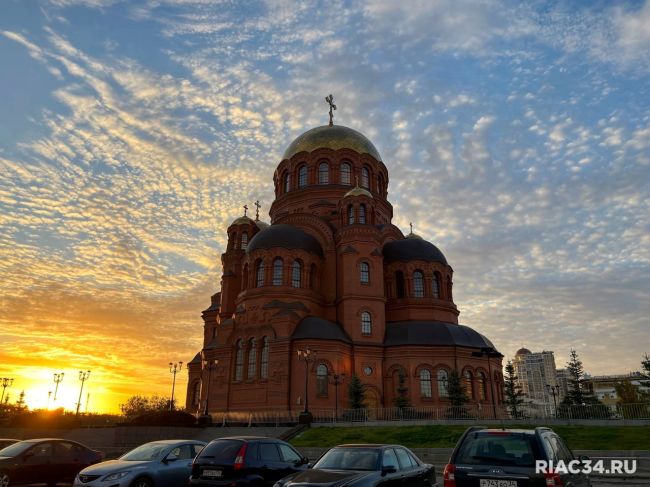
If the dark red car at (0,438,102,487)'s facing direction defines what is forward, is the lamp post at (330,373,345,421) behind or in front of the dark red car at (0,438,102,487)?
behind

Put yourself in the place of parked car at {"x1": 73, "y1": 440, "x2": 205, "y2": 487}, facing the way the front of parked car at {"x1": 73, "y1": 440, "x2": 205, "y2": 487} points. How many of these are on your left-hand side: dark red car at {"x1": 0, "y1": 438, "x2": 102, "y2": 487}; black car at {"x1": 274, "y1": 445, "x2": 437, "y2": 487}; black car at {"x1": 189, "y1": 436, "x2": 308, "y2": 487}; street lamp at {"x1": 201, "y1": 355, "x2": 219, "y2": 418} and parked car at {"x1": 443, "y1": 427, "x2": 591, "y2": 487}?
3

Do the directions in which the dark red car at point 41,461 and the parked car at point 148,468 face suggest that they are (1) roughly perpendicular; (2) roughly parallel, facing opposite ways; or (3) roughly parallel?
roughly parallel

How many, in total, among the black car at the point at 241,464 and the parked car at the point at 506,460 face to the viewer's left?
0

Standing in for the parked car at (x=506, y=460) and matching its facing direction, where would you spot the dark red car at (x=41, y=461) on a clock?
The dark red car is roughly at 8 o'clock from the parked car.

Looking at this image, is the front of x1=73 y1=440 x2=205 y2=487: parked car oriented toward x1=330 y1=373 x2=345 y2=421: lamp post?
no

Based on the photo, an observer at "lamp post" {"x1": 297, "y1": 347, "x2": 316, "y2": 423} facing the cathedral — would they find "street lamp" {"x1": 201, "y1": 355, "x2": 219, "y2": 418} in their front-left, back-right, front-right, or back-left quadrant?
front-left

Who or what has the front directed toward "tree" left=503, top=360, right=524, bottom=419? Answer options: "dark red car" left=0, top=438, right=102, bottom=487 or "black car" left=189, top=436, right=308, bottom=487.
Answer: "black car" left=189, top=436, right=308, bottom=487

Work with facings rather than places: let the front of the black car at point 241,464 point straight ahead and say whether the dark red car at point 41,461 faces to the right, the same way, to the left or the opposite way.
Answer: the opposite way

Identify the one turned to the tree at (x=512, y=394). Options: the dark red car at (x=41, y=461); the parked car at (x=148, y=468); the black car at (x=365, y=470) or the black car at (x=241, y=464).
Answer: the black car at (x=241, y=464)

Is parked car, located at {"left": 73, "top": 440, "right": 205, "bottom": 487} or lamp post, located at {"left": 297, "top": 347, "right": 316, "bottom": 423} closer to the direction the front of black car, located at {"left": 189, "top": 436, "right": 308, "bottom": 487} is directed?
the lamp post

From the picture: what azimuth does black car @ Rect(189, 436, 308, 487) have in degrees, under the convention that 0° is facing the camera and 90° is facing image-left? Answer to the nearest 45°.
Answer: approximately 225°

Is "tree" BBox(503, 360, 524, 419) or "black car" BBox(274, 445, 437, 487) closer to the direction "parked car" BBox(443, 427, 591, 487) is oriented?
the tree

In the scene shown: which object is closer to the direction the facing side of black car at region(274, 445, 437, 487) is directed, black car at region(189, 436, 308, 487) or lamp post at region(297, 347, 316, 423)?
the black car

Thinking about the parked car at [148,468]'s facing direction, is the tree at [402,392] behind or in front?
behind

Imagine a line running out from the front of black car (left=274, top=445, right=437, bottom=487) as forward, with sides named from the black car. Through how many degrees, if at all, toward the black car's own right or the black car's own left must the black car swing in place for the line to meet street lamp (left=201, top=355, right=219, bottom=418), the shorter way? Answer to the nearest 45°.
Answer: approximately 135° to the black car's own right

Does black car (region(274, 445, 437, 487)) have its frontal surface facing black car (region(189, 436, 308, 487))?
no

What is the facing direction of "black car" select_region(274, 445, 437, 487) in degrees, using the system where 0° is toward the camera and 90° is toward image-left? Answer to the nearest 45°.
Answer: approximately 45°

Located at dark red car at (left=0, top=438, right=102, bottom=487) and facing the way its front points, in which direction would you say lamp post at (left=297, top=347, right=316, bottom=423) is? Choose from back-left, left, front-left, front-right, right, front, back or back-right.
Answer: back
